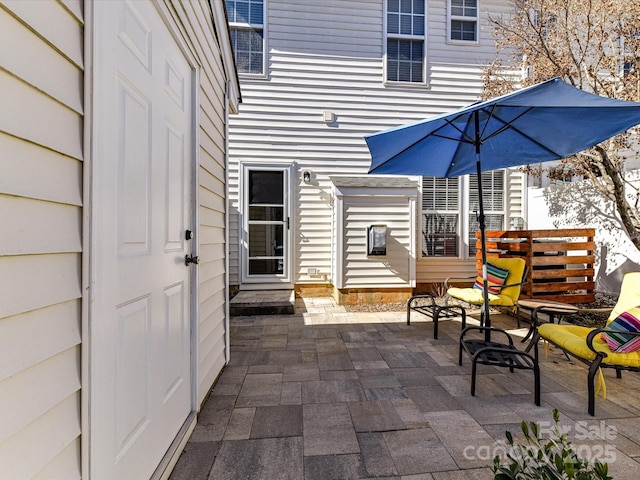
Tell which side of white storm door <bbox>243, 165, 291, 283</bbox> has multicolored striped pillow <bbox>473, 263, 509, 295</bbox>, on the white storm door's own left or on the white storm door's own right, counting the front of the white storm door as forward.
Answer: on the white storm door's own left

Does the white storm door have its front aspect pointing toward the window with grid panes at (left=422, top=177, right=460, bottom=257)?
no

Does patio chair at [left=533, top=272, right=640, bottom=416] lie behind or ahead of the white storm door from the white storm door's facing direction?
ahead

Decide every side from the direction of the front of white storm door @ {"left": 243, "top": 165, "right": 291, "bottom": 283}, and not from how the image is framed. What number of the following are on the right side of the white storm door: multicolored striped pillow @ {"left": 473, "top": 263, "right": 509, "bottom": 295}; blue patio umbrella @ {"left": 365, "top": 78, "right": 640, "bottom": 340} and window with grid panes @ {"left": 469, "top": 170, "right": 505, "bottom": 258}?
0

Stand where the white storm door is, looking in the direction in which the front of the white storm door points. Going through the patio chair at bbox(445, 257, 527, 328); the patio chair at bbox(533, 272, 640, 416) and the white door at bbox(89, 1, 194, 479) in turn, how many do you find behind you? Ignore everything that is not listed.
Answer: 0

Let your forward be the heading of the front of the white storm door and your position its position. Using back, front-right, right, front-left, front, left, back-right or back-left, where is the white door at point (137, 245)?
front

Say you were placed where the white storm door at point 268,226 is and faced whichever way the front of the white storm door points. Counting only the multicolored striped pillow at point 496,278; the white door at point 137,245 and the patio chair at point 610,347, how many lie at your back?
0

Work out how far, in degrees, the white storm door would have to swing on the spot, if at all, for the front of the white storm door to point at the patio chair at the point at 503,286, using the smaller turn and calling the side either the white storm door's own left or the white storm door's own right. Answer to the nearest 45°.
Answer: approximately 45° to the white storm door's own left

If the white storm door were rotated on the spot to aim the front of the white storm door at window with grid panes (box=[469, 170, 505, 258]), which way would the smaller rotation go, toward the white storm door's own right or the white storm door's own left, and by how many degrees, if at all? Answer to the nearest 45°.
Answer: approximately 90° to the white storm door's own left

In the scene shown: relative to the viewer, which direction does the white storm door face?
toward the camera
